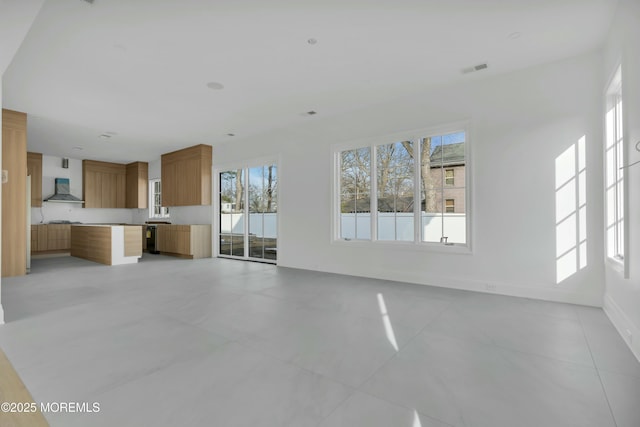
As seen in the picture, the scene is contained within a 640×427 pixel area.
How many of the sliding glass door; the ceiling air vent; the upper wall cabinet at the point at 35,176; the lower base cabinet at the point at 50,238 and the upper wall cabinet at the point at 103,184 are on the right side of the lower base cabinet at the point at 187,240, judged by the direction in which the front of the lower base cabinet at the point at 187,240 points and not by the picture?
3

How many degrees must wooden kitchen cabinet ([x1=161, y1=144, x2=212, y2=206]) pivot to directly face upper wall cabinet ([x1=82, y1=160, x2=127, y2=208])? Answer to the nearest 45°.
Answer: approximately 90° to its right

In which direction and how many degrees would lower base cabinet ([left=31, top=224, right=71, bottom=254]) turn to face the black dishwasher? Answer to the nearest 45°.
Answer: approximately 45° to its left

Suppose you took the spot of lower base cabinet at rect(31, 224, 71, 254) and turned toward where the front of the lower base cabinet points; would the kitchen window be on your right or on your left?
on your left

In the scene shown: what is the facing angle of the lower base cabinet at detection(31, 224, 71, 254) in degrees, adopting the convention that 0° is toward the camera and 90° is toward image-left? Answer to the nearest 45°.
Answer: approximately 0°

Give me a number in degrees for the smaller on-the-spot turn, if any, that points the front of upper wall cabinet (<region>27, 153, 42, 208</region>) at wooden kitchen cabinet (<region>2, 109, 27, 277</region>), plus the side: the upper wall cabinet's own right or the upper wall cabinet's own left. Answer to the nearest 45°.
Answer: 0° — it already faces it

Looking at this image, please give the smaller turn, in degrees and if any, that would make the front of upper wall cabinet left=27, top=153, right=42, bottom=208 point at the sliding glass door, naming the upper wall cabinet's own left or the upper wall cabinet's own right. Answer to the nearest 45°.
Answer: approximately 45° to the upper wall cabinet's own left

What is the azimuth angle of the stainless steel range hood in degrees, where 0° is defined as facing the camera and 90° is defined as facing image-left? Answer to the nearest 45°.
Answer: approximately 0°

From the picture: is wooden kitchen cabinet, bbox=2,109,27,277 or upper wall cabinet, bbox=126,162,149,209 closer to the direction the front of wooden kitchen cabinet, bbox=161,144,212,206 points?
the wooden kitchen cabinet
